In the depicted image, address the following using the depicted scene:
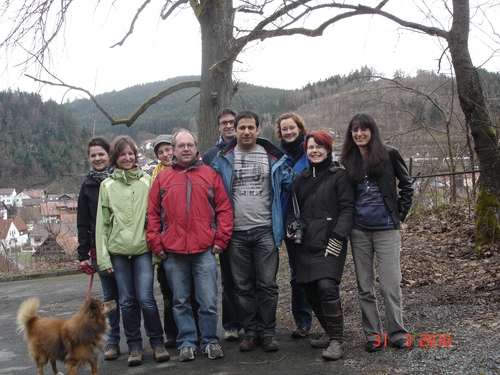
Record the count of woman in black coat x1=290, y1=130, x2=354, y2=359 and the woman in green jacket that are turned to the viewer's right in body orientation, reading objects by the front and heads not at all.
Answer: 0

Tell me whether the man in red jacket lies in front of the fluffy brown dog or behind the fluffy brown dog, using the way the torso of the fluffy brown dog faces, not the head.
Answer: in front

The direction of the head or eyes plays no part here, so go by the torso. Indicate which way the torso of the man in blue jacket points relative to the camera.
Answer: toward the camera

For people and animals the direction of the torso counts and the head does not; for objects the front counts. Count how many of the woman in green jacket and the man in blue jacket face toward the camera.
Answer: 2

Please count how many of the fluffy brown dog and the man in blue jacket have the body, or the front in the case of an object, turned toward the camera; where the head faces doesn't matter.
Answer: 1

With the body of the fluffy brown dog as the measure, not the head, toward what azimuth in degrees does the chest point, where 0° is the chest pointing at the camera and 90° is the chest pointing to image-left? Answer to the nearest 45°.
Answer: approximately 270°

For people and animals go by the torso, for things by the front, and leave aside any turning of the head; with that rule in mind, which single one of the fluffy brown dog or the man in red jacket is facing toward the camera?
the man in red jacket

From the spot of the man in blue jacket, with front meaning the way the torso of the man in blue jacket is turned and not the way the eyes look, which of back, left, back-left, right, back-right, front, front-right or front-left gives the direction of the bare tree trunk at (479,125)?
back-left

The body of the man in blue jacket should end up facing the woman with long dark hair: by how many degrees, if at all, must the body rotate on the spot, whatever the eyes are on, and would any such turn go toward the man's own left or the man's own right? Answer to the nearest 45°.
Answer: approximately 90° to the man's own left

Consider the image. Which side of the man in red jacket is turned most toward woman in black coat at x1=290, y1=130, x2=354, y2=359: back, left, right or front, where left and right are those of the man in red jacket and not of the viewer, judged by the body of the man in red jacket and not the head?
left

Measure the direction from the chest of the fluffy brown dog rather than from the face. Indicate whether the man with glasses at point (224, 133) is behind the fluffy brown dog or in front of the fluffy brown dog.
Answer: in front

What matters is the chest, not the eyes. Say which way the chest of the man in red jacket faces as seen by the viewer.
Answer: toward the camera

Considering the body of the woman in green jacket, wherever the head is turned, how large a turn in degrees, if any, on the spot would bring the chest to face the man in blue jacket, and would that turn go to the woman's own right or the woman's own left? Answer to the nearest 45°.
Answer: approximately 90° to the woman's own left

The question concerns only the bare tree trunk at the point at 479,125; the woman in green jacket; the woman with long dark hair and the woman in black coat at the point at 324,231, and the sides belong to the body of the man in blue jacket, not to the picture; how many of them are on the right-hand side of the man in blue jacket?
1
